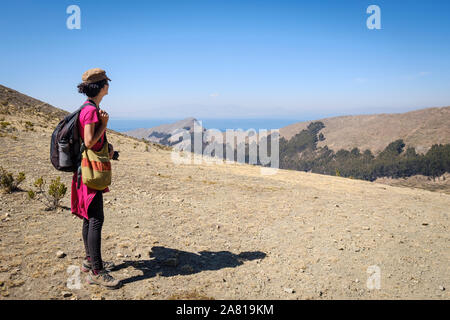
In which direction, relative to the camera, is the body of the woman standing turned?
to the viewer's right
